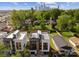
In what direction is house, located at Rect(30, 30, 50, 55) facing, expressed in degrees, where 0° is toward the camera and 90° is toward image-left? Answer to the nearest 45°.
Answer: approximately 0°

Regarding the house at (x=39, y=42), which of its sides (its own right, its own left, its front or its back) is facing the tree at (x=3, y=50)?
right

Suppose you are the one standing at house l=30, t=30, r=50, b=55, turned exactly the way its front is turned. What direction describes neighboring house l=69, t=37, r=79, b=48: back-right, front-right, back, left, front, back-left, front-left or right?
left
